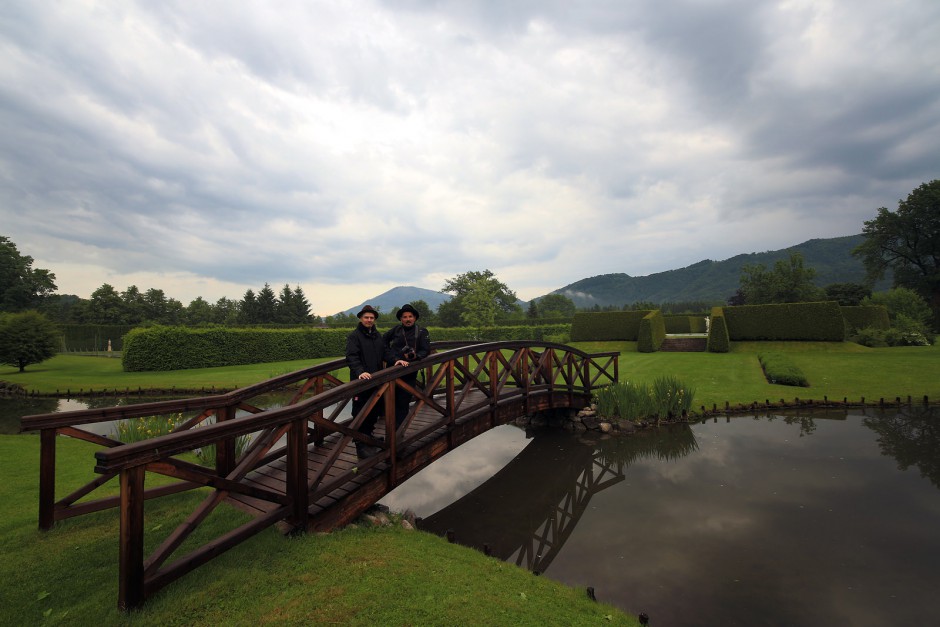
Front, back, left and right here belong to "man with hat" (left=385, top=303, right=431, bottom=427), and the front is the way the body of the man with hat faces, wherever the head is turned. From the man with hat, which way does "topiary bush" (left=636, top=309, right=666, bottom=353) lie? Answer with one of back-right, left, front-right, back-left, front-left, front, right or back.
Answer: back-left

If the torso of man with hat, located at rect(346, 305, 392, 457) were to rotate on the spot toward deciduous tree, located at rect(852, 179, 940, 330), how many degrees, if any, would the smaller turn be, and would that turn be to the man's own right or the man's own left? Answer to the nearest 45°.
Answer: approximately 90° to the man's own left

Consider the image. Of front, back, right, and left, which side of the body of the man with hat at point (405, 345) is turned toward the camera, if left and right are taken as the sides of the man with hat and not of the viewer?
front

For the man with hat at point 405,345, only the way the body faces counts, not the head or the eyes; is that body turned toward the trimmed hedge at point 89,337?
no

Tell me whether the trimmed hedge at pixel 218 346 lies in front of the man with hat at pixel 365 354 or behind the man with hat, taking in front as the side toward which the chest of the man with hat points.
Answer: behind

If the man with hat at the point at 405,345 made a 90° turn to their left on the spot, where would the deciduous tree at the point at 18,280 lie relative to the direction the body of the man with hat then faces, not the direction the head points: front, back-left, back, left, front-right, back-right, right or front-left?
back-left

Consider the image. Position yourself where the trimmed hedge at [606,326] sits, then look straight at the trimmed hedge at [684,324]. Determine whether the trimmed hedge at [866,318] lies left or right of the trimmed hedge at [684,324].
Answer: right

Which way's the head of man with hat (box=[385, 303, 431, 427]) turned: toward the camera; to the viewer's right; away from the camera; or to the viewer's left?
toward the camera

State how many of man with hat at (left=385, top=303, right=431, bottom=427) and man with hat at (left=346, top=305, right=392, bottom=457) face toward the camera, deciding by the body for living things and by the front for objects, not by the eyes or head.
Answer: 2

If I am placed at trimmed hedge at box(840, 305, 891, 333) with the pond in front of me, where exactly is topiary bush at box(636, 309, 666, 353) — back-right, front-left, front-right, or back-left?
front-right

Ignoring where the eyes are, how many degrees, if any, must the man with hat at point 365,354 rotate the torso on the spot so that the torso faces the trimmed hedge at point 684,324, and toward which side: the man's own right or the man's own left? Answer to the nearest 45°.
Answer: approximately 135° to the man's own left

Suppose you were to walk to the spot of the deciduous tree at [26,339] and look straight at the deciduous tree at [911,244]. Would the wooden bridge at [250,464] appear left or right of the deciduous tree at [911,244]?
right

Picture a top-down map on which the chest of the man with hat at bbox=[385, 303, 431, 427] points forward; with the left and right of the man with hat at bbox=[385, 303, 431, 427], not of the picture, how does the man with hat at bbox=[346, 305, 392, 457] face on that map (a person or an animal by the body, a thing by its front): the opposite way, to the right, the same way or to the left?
the same way
